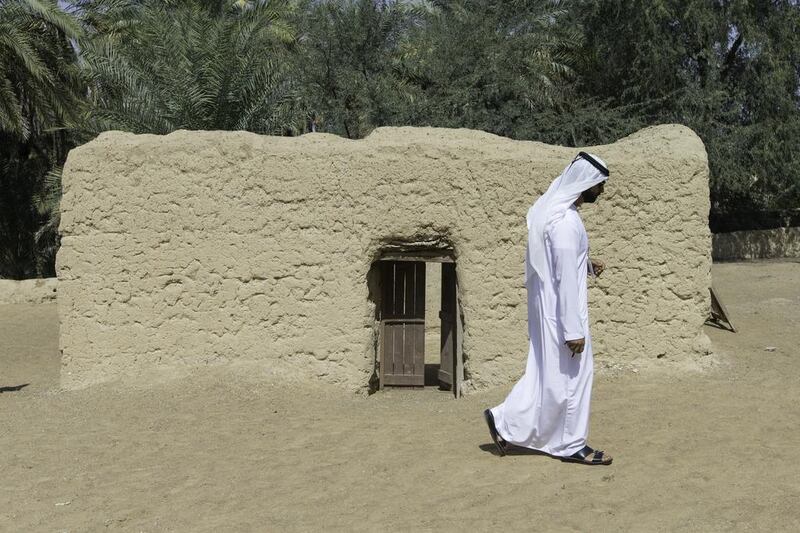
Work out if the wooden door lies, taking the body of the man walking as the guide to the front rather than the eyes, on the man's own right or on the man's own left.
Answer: on the man's own left

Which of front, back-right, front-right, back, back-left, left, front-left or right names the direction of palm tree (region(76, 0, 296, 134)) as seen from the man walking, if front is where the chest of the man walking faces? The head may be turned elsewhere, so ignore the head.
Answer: back-left

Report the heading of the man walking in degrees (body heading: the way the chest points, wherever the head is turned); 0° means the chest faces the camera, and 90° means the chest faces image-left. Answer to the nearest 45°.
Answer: approximately 270°

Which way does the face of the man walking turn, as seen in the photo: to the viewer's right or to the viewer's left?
to the viewer's right

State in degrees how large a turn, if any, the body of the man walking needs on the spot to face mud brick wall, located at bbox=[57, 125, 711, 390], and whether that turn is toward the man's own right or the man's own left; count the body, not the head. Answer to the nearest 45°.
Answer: approximately 135° to the man's own left

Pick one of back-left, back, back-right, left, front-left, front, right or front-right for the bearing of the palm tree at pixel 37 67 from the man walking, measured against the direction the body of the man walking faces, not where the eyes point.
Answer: back-left
